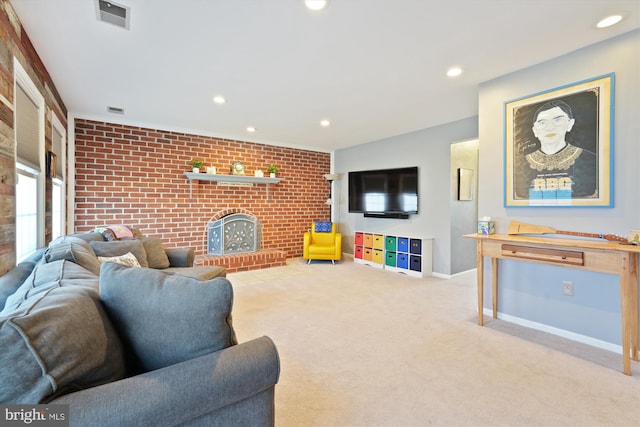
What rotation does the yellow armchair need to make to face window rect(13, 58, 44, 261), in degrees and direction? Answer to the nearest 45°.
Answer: approximately 45° to its right

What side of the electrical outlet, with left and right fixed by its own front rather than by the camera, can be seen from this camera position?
front

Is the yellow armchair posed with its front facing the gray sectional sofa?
yes

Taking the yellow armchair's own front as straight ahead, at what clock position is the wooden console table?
The wooden console table is roughly at 11 o'clock from the yellow armchair.

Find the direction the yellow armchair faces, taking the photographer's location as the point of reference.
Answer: facing the viewer

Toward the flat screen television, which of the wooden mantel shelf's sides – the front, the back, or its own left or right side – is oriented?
left

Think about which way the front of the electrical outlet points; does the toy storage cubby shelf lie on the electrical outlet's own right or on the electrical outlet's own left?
on the electrical outlet's own right

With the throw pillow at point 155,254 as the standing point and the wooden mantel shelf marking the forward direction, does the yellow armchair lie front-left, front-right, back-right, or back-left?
front-right

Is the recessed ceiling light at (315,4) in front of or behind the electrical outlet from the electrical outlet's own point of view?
in front

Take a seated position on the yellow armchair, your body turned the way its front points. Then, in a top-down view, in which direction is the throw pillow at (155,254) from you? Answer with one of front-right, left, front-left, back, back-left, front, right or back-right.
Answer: front-right

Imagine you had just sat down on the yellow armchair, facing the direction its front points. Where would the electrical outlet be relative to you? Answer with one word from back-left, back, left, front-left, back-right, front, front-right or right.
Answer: front-left

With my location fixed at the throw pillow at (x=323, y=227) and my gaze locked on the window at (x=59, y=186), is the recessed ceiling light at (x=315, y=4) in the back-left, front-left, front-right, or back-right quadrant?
front-left

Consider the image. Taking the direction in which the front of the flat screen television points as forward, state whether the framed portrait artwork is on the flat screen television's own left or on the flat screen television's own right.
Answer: on the flat screen television's own left

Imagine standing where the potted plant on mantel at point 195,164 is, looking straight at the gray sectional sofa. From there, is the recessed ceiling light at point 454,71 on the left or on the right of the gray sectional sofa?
left
